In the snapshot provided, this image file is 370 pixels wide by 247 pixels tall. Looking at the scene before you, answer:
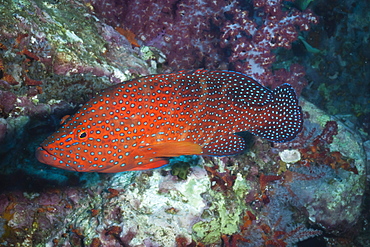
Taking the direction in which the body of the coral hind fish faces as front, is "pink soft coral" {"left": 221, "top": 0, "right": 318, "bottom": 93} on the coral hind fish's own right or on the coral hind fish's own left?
on the coral hind fish's own right

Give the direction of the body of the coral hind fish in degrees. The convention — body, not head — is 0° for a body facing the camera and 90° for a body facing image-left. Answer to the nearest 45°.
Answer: approximately 90°
